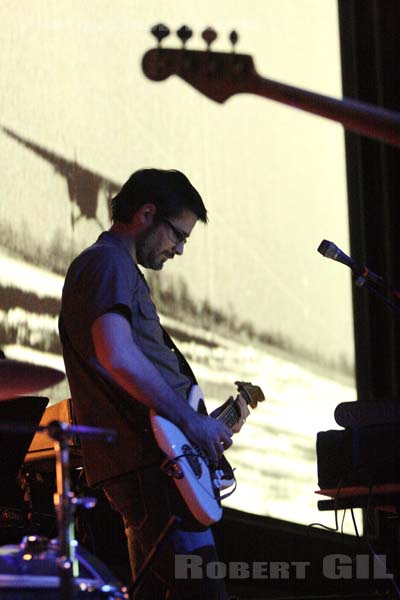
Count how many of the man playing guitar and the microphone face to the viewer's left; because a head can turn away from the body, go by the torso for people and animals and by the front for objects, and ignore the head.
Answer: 1

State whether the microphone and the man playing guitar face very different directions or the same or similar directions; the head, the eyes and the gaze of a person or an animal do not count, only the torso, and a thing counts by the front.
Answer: very different directions

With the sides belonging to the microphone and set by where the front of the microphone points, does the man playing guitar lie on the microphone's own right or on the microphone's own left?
on the microphone's own left

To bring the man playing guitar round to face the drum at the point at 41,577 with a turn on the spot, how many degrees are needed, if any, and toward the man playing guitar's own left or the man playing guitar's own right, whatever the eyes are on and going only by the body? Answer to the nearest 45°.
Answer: approximately 90° to the man playing guitar's own right

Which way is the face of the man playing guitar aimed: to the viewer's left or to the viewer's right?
to the viewer's right

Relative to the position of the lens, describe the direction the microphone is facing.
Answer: facing to the left of the viewer

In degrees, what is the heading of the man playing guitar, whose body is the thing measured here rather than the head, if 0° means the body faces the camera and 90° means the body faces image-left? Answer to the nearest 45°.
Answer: approximately 270°
